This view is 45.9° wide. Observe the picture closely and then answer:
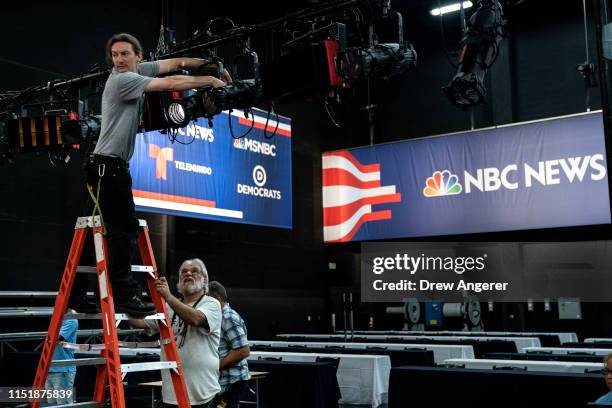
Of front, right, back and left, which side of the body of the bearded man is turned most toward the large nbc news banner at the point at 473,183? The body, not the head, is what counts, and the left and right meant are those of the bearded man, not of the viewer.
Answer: back

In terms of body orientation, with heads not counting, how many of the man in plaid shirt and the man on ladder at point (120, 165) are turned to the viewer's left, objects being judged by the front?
1

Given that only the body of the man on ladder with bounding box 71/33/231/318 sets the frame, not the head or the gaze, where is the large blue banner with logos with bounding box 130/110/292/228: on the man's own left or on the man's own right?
on the man's own left

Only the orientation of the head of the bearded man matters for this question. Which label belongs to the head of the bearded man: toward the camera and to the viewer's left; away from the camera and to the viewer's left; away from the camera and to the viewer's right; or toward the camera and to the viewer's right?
toward the camera and to the viewer's left

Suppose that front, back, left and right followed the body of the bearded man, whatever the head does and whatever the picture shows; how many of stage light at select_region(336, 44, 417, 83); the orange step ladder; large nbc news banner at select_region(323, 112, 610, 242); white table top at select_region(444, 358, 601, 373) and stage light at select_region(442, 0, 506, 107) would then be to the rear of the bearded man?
4

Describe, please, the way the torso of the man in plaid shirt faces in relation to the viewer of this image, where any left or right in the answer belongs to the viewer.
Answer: facing to the left of the viewer

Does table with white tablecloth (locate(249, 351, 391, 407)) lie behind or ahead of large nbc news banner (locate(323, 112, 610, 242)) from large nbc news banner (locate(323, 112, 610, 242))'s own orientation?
ahead

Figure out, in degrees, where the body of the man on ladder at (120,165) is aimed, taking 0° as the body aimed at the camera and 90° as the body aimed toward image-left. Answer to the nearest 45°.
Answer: approximately 270°

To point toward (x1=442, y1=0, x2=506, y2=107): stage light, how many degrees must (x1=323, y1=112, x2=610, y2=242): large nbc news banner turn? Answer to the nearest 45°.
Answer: approximately 45° to its left

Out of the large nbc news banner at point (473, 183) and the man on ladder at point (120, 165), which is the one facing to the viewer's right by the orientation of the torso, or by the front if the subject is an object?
the man on ladder

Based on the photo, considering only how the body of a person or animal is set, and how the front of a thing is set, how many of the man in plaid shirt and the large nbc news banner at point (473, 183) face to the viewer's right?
0

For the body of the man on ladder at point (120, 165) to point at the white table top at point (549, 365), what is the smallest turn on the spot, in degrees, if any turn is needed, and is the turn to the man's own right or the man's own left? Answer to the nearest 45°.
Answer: approximately 45° to the man's own left

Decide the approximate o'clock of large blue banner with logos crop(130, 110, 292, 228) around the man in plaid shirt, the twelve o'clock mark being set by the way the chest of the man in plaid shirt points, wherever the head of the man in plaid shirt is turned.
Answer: The large blue banner with logos is roughly at 3 o'clock from the man in plaid shirt.

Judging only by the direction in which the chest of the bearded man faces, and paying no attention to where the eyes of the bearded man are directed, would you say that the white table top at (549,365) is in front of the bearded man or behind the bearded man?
behind
